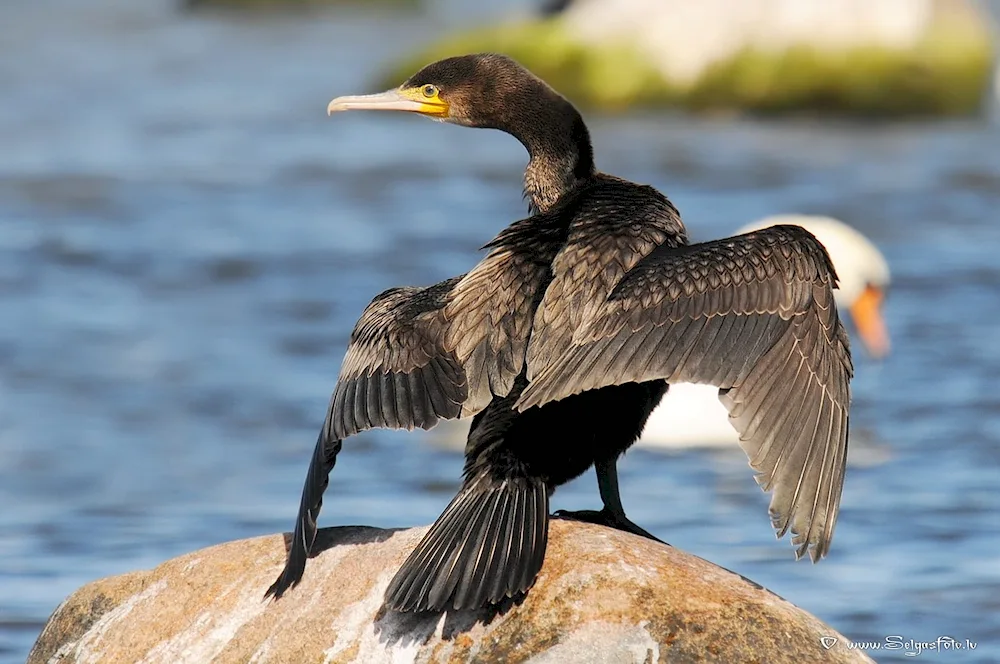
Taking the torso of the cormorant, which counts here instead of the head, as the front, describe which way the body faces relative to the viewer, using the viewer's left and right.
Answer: facing away from the viewer and to the right of the viewer

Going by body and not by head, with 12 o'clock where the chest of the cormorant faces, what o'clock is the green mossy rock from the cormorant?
The green mossy rock is roughly at 11 o'clock from the cormorant.
